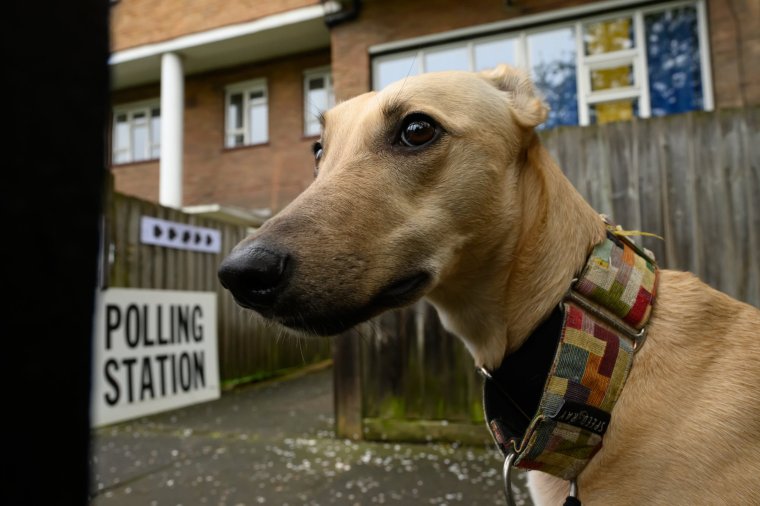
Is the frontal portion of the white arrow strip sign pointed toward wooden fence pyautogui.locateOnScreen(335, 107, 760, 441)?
yes

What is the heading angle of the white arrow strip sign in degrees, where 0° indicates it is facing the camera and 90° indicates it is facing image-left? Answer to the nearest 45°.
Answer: approximately 315°

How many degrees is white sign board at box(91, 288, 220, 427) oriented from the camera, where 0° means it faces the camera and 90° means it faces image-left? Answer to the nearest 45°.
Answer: approximately 315°

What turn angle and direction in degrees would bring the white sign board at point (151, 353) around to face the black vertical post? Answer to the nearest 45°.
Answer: approximately 45° to its right
